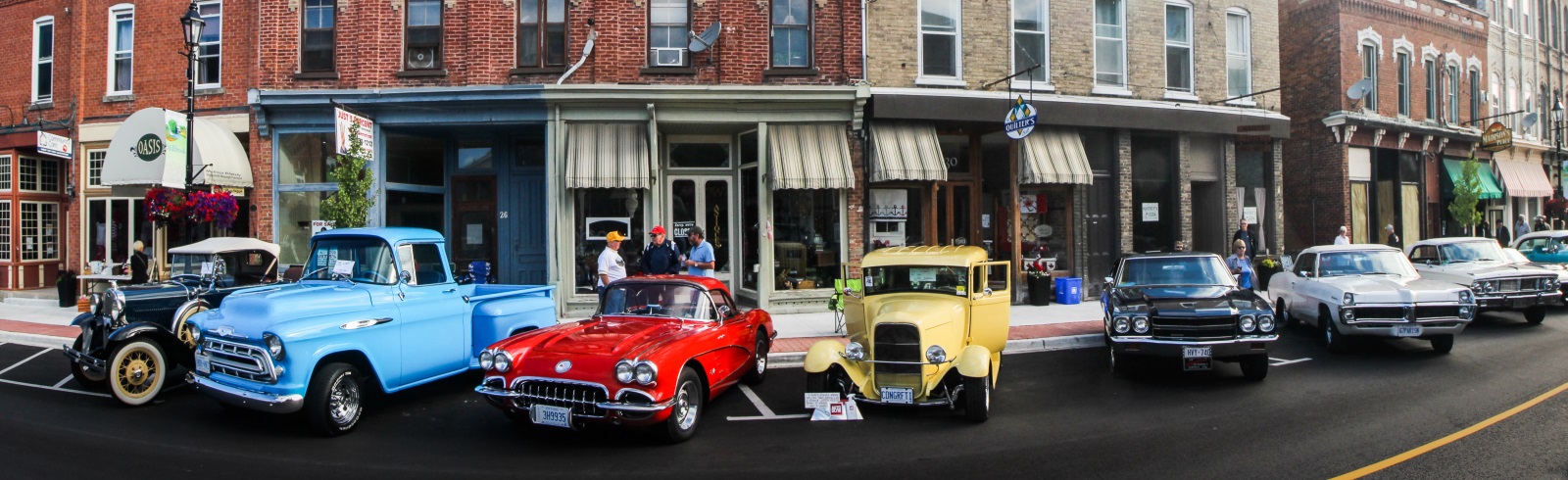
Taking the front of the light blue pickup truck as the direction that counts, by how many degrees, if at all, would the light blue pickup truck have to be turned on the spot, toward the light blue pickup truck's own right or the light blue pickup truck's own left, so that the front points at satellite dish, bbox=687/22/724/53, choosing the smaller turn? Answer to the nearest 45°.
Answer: approximately 180°

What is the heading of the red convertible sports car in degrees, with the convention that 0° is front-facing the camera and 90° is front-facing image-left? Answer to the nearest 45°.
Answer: approximately 45°

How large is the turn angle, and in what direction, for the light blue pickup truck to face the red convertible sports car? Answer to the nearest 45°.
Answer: approximately 90° to its left

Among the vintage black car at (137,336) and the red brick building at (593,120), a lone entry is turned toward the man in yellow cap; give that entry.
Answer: the red brick building

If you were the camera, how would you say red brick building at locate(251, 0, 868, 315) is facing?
facing the viewer

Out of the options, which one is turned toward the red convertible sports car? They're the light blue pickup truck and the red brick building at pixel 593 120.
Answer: the red brick building

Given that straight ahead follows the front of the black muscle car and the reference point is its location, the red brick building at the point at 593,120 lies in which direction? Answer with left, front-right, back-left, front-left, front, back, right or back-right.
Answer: right

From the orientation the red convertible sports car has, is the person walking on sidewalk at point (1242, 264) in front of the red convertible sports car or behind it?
behind

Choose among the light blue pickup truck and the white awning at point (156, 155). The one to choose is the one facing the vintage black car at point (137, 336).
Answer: the white awning

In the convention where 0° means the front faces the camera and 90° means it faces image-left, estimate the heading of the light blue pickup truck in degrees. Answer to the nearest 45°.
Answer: approximately 45°

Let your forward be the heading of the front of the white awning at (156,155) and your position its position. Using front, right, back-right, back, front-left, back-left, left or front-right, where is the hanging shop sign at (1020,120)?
front-left

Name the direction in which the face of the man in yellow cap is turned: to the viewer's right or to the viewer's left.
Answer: to the viewer's right

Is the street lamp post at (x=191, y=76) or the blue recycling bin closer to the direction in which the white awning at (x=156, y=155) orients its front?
the street lamp post

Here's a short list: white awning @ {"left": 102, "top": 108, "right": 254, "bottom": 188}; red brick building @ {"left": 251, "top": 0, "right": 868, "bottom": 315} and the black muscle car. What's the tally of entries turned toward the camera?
3

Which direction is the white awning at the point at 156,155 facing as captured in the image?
toward the camera

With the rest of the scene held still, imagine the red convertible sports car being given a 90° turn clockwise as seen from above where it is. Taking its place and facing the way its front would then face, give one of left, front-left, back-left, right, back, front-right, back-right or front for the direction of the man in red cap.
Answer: front-right

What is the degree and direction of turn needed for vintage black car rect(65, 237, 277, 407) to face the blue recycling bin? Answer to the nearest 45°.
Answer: approximately 135° to its left

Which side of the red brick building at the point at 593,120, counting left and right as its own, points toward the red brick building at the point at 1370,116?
left

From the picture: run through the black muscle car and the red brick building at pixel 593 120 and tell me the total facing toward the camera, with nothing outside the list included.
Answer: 2
